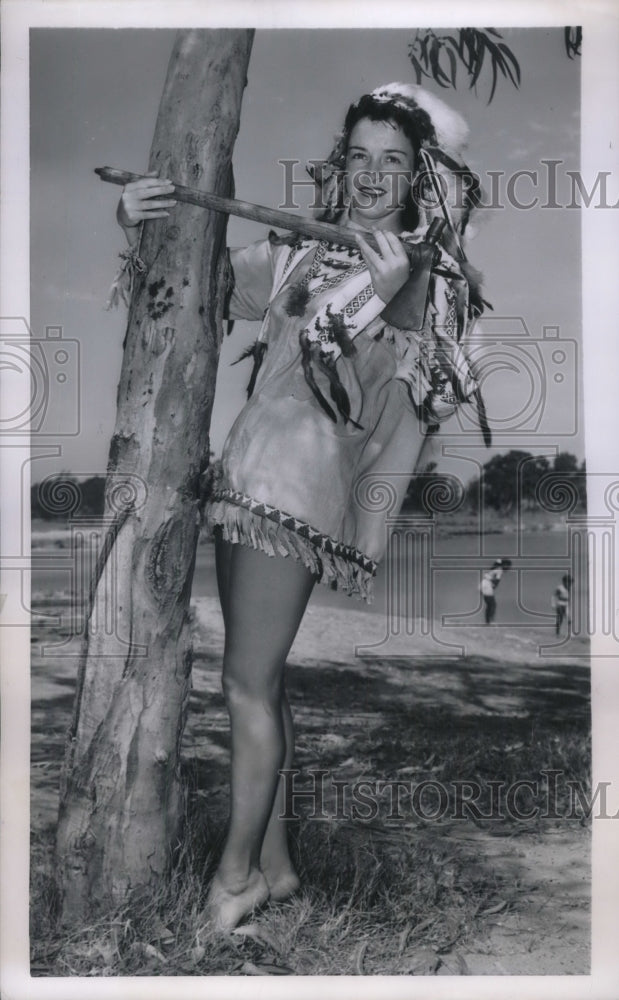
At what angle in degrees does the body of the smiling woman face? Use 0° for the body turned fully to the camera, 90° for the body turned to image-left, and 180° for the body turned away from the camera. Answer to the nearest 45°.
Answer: approximately 45°
